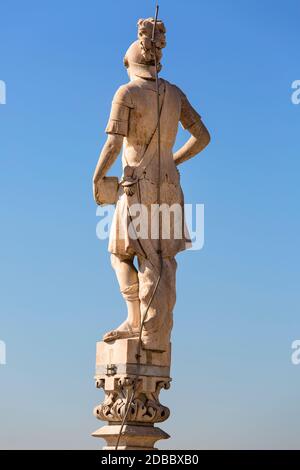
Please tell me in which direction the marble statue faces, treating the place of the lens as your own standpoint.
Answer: facing away from the viewer and to the left of the viewer
